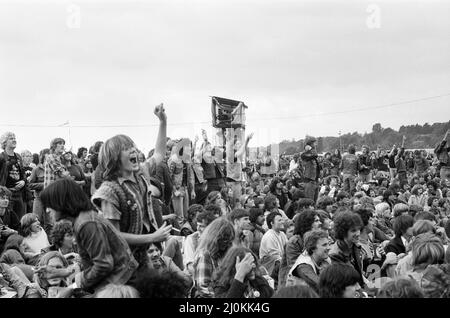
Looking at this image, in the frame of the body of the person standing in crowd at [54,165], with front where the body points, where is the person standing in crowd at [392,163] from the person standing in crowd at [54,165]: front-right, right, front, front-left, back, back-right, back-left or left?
left

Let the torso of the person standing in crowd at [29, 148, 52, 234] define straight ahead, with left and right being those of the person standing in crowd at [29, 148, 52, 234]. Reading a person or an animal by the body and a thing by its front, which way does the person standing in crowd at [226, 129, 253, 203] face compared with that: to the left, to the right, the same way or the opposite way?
the same way

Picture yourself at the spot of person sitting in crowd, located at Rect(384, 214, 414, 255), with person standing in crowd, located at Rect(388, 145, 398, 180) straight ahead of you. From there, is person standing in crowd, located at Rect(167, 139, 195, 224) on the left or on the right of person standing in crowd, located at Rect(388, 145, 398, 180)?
left

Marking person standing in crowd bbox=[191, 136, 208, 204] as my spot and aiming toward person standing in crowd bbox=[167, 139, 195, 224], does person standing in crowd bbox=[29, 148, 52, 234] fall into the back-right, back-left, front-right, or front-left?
front-right

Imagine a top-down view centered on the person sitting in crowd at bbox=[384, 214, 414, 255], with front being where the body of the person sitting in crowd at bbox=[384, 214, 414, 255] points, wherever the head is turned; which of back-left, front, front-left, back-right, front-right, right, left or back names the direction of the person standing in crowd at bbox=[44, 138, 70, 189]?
back

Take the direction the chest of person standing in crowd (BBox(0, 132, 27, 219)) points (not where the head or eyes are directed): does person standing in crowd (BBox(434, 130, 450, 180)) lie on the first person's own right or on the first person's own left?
on the first person's own left

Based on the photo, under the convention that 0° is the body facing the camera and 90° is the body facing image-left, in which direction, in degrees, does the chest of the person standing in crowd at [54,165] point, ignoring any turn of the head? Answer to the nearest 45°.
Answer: approximately 315°

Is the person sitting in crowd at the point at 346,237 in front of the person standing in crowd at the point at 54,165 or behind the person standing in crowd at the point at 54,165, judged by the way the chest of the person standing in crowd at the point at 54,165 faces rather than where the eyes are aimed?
in front

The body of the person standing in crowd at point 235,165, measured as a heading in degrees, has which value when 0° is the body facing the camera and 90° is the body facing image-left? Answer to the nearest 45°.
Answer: approximately 315°

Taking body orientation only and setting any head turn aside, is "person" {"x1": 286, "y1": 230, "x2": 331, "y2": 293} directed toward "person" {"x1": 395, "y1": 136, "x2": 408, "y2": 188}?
no
